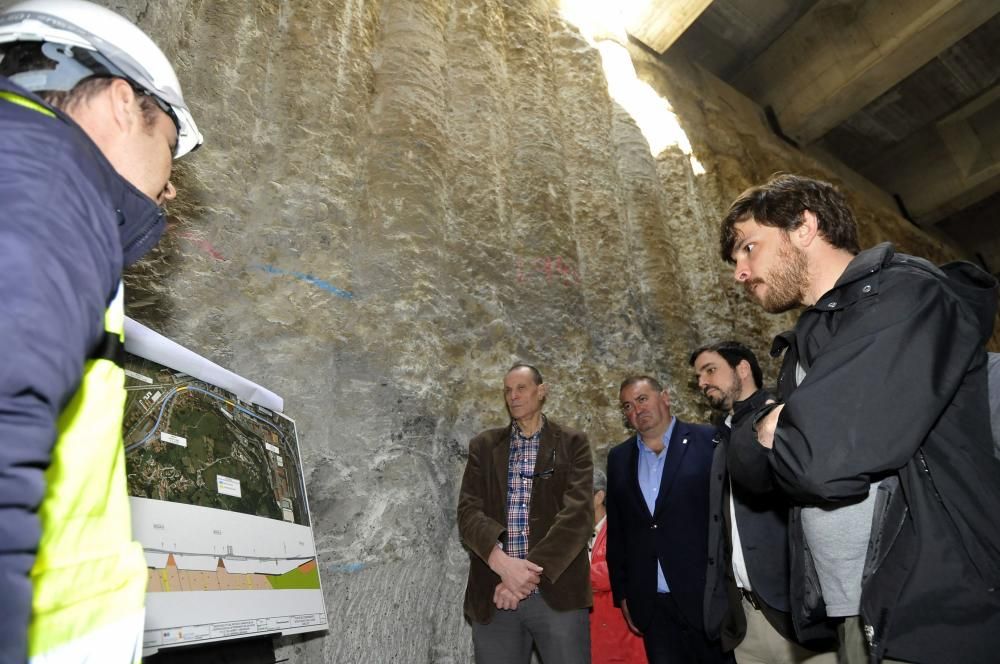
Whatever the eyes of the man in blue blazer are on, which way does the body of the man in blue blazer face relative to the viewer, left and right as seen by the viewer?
facing the viewer and to the left of the viewer

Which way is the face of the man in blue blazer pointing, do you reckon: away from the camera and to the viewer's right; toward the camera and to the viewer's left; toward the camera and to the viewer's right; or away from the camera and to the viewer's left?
toward the camera and to the viewer's left

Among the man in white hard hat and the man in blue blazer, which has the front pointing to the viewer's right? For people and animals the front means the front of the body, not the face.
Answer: the man in white hard hat

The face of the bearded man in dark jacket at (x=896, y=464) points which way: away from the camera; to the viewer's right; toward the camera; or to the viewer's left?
to the viewer's left

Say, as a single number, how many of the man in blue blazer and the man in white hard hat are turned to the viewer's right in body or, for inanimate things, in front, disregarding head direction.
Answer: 1

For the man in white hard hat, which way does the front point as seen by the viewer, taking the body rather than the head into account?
to the viewer's right

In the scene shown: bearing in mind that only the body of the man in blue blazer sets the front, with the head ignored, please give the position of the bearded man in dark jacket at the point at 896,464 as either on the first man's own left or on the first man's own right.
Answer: on the first man's own left

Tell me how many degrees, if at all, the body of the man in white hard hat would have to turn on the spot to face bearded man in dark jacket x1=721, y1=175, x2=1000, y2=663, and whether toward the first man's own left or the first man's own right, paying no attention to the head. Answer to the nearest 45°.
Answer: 0° — they already face them

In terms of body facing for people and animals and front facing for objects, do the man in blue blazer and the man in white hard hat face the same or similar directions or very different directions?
very different directions

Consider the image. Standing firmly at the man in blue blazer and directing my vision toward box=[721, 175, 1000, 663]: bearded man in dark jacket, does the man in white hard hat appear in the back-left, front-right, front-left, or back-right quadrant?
front-right

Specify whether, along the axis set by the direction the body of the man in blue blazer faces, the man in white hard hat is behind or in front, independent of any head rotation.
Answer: in front
